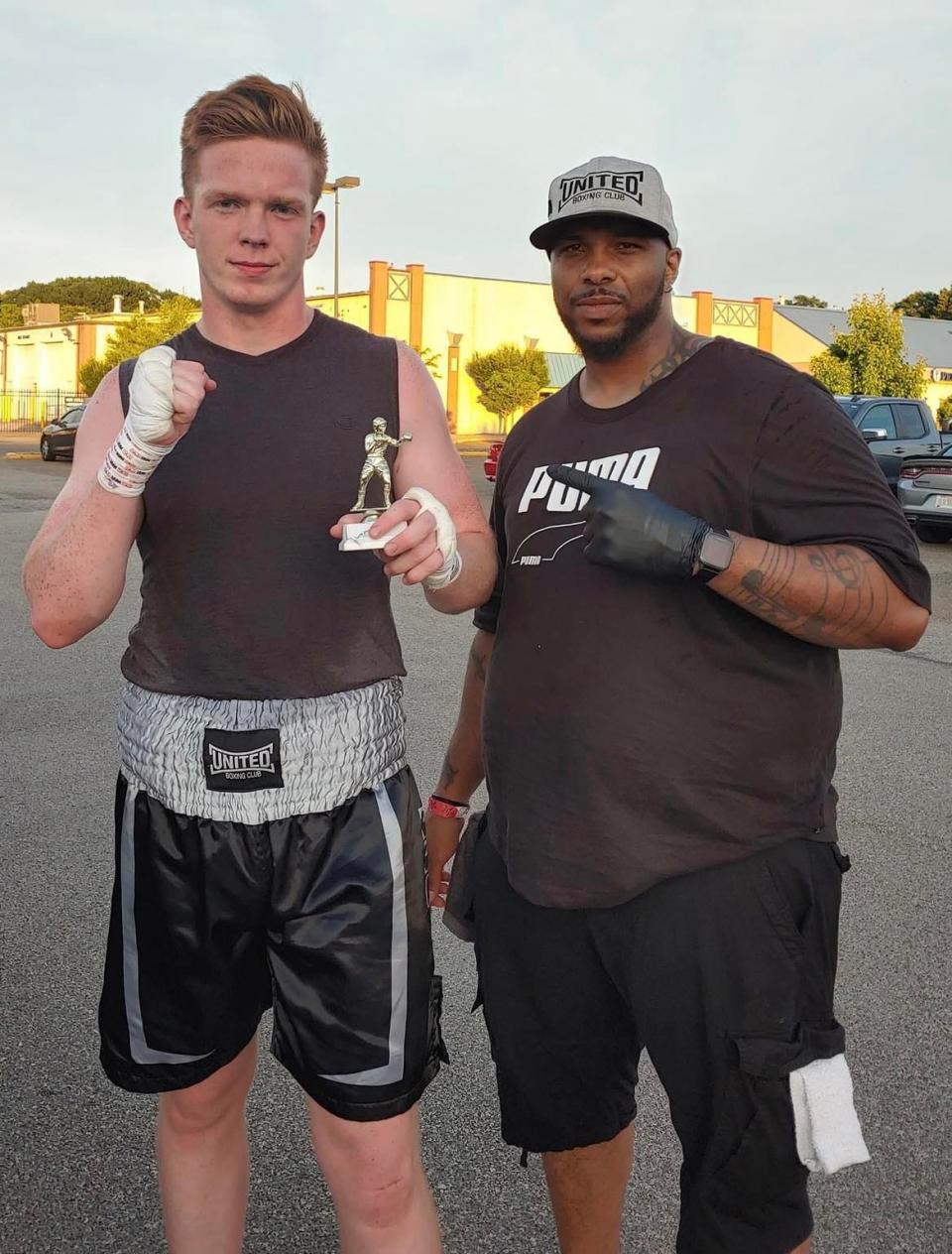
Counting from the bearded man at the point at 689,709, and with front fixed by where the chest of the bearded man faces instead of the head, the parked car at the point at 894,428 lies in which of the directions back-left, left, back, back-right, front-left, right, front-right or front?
back-right

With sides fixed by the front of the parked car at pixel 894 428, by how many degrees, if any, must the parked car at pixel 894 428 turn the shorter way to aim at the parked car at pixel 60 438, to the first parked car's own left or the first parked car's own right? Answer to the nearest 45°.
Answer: approximately 45° to the first parked car's own right

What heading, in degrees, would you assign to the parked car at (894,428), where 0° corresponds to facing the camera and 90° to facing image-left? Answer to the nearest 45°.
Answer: approximately 45°

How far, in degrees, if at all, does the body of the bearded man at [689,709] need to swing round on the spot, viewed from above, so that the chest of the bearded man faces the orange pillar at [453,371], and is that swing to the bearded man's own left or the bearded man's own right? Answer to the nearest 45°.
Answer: approximately 135° to the bearded man's own right

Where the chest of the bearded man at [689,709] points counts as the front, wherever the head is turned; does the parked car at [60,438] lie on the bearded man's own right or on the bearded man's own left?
on the bearded man's own right

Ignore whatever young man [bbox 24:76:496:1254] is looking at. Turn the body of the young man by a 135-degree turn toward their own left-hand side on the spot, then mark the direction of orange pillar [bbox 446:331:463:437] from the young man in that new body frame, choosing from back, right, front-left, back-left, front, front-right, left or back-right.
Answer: front-left

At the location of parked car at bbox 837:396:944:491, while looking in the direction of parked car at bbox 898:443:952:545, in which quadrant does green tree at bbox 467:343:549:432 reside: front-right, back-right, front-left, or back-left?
back-right

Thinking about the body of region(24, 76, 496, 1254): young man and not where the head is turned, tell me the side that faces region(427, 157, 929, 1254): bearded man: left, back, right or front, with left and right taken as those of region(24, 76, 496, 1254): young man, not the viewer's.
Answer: left

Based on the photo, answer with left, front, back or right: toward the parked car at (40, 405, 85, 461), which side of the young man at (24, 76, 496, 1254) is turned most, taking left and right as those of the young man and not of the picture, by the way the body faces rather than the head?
back

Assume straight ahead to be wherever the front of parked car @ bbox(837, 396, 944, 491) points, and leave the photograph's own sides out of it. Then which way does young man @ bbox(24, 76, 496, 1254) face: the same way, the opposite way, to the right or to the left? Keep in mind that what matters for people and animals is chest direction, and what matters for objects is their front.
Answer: to the left

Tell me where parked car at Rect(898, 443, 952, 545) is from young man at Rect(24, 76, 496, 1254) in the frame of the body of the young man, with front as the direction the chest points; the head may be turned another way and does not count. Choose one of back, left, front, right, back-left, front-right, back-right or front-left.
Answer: back-left

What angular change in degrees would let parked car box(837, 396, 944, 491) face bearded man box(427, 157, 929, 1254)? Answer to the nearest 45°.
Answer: approximately 45° to its left

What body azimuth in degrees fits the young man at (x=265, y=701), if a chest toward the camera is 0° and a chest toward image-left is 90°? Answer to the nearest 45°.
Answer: approximately 0°

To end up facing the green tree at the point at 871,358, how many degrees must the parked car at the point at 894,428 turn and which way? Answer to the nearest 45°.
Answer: approximately 135° to its right
